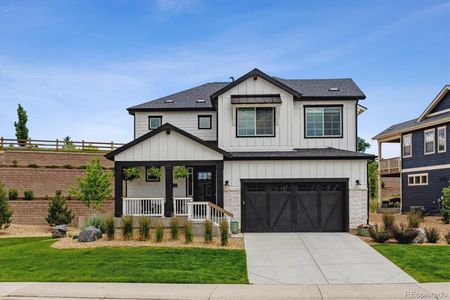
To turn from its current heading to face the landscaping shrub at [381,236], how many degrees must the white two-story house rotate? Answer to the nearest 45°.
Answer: approximately 45° to its left

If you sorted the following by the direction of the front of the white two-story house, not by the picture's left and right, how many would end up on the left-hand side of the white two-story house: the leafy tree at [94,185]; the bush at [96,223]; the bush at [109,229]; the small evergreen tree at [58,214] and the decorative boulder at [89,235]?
0

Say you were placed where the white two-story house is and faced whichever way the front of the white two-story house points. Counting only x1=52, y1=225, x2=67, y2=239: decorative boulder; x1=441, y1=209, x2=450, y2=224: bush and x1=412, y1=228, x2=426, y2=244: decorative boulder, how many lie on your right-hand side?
1

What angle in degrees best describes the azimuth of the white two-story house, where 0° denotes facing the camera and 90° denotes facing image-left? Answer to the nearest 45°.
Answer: approximately 0°

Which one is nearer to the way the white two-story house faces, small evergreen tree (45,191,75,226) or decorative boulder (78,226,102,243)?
the decorative boulder

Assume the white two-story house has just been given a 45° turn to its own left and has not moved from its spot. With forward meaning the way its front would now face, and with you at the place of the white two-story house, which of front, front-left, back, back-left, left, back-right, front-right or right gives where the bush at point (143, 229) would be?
right

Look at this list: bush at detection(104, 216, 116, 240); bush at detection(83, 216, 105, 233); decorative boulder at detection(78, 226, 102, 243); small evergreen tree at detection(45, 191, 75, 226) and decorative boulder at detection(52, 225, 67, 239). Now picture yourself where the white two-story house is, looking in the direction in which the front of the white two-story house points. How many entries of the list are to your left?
0

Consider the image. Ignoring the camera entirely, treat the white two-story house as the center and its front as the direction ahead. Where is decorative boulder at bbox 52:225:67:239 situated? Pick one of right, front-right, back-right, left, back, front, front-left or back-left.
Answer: right

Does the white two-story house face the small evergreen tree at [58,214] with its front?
no

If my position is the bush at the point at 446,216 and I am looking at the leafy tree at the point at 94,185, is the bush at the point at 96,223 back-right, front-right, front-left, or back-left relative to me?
front-left

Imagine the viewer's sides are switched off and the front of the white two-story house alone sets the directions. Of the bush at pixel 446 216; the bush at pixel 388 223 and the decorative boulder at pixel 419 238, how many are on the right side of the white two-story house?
0
